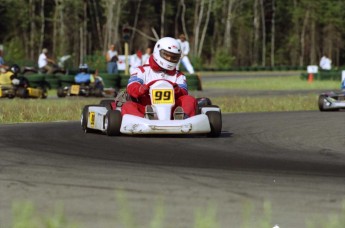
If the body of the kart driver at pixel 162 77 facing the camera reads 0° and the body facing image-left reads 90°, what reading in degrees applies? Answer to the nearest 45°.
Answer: approximately 0°

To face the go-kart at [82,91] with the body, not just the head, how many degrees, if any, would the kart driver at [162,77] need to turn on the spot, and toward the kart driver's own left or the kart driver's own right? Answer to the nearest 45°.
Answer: approximately 180°

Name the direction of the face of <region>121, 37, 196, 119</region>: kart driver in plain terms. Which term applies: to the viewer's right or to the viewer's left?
to the viewer's right

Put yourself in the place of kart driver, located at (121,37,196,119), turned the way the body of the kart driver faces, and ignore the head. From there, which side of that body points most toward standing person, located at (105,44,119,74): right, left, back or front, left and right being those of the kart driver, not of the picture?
back

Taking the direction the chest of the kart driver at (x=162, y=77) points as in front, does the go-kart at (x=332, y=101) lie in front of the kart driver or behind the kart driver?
behind

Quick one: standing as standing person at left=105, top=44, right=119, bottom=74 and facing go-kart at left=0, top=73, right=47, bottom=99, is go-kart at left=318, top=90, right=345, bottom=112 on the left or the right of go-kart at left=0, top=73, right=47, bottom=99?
left

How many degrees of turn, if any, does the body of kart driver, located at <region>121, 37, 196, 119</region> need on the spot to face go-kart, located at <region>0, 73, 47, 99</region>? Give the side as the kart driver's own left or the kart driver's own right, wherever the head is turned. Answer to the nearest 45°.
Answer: approximately 180°
